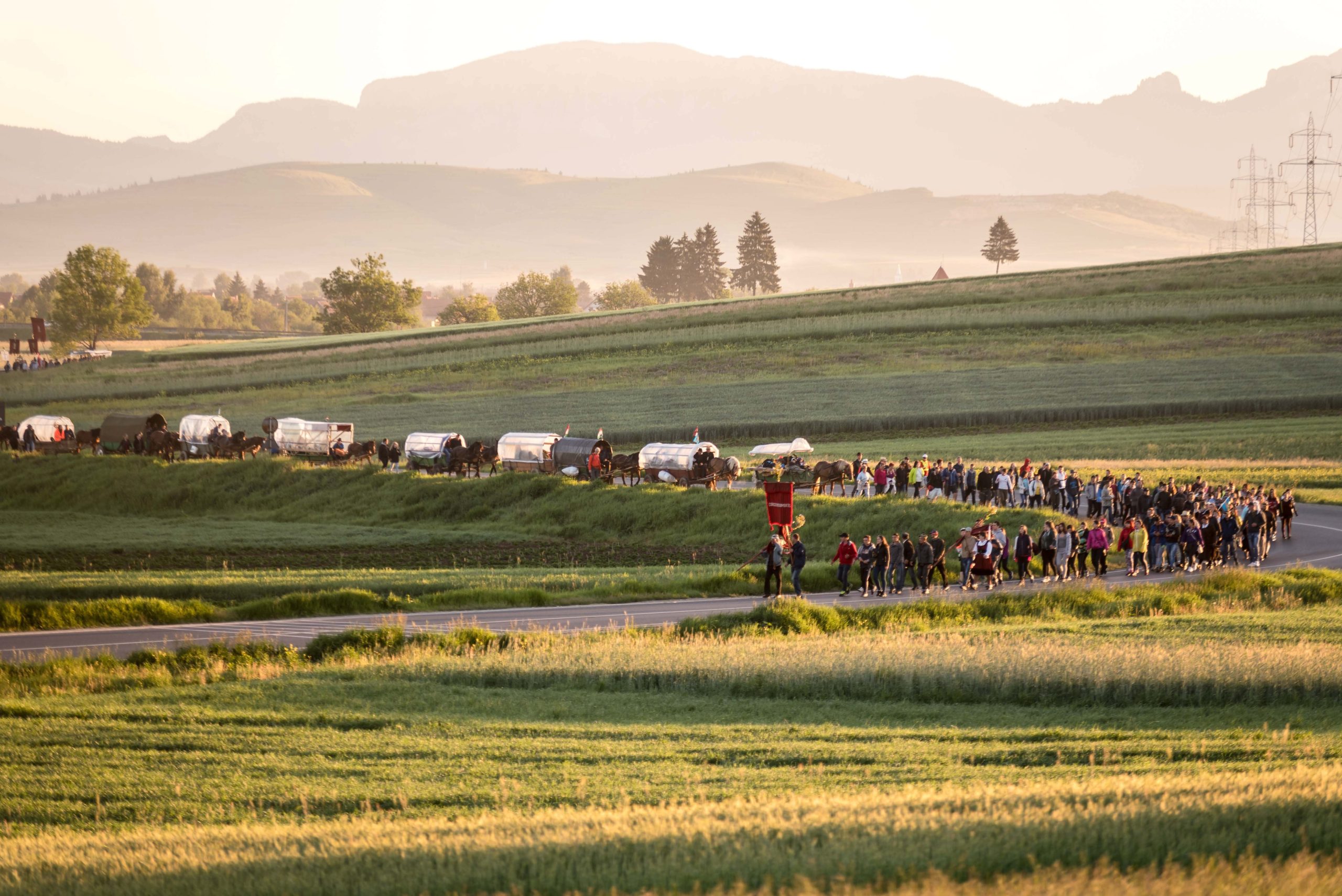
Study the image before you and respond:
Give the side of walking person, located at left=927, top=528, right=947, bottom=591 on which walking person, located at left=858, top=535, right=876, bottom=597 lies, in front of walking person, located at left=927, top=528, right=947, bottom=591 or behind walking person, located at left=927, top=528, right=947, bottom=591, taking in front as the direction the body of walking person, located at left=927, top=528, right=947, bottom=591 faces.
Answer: in front

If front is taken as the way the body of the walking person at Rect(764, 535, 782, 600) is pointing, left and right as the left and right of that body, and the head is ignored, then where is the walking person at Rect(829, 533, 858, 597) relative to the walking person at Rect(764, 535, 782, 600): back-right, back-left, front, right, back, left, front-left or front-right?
back

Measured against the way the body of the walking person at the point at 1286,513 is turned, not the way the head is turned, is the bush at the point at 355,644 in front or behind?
in front

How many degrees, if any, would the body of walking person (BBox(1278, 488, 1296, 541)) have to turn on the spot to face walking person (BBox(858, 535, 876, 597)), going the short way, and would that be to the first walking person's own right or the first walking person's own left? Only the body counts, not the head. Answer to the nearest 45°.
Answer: approximately 45° to the first walking person's own right

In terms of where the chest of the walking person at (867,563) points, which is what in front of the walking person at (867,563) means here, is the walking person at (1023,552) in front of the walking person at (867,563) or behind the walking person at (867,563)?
behind

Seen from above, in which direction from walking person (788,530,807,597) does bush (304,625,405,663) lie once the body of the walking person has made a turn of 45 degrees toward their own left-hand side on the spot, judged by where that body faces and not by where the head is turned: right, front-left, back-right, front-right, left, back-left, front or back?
front

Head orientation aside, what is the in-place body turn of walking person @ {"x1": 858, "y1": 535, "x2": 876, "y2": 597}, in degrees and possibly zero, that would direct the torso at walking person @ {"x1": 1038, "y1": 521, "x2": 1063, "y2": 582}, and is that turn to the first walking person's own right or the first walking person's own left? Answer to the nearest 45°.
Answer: approximately 180°

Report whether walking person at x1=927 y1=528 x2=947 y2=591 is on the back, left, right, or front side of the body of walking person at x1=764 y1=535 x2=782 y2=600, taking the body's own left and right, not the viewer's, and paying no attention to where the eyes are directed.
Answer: back

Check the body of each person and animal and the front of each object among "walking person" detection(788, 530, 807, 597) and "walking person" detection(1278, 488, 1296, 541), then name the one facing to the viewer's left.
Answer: "walking person" detection(788, 530, 807, 597)

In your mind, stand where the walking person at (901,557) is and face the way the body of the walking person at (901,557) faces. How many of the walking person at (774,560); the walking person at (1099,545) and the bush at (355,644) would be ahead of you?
2

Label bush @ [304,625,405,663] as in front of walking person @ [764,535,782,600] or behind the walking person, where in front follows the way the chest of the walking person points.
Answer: in front
